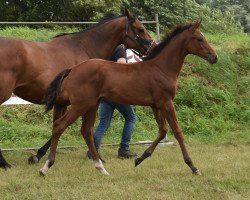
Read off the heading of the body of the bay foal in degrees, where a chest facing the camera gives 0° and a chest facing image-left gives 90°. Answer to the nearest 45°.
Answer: approximately 270°

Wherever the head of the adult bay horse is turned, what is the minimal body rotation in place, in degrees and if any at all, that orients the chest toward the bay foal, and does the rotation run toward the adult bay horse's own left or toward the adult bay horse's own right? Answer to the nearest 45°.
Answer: approximately 45° to the adult bay horse's own right

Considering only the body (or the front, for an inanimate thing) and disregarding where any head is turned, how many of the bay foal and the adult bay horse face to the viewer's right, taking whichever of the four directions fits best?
2

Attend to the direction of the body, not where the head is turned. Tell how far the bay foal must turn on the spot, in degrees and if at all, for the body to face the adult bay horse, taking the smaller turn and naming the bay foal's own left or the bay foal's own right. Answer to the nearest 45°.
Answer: approximately 135° to the bay foal's own left

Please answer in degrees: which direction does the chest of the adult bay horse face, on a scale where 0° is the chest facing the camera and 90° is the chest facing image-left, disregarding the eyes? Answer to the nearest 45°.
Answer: approximately 270°
